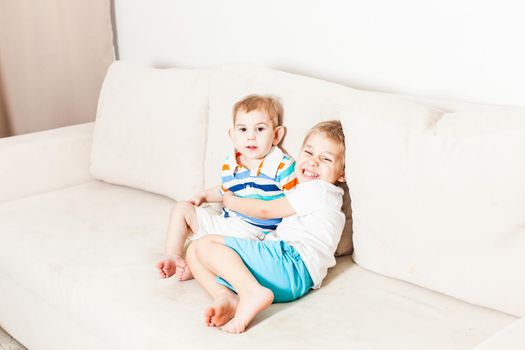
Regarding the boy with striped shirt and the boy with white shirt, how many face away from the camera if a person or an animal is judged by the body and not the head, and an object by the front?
0

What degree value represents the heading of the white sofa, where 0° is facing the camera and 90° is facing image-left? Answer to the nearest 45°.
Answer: approximately 45°

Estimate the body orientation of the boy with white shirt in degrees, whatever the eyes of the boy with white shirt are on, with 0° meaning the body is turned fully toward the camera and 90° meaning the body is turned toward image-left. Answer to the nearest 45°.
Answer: approximately 90°

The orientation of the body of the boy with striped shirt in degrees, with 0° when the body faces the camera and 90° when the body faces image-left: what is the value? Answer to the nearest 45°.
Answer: approximately 45°
